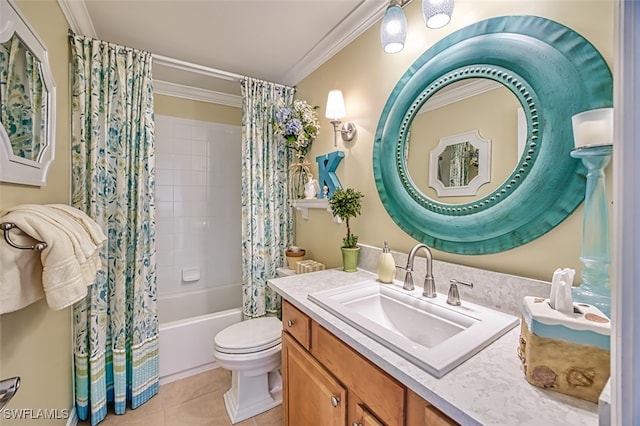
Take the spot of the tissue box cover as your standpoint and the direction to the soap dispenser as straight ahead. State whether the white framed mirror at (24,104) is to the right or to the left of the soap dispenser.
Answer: left

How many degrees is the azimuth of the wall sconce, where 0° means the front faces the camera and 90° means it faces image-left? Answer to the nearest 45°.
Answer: approximately 45°

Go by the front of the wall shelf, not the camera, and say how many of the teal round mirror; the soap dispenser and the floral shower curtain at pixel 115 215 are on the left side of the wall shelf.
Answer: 2

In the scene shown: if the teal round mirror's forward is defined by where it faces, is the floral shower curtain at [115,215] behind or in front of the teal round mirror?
in front

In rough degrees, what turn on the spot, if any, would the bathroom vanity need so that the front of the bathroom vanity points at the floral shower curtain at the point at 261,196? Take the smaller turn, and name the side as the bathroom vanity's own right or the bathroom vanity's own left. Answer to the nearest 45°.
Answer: approximately 90° to the bathroom vanity's own right

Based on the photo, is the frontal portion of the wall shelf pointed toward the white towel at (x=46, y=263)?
yes

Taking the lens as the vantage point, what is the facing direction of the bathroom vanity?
facing the viewer and to the left of the viewer

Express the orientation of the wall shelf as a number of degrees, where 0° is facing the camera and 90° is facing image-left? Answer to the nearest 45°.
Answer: approximately 45°

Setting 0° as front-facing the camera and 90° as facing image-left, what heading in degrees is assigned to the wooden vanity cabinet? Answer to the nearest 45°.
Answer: approximately 45°

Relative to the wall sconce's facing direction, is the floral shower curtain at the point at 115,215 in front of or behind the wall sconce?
in front
